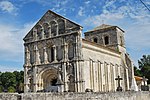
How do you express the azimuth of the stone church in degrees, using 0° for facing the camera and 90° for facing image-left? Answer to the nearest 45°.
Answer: approximately 45°
